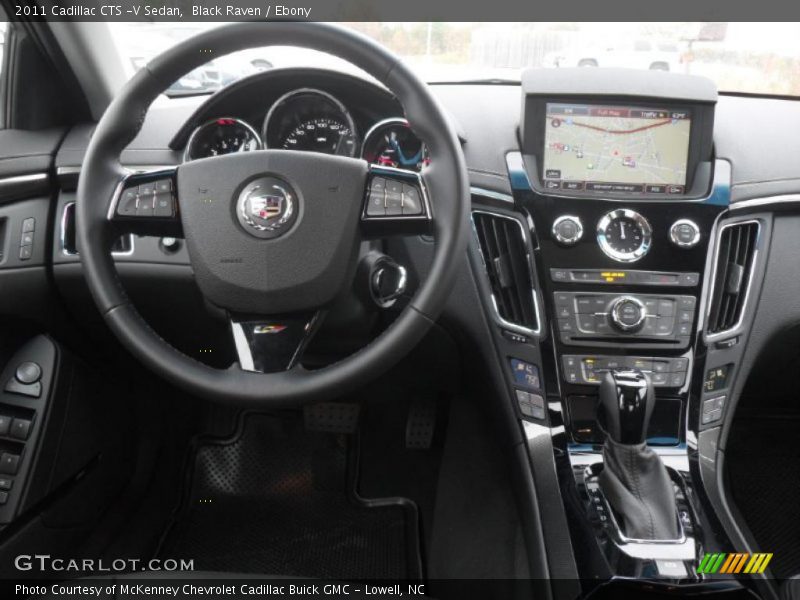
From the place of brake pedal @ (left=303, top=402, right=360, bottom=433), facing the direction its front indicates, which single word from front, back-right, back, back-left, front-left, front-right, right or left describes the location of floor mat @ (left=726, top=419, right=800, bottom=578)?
left

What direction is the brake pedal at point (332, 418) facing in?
toward the camera

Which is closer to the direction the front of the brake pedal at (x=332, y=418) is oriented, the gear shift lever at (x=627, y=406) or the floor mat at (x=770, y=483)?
the gear shift lever

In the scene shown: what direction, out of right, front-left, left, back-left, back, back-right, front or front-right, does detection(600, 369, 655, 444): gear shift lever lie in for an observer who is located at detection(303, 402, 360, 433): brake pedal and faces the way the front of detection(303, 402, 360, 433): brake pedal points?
front-left

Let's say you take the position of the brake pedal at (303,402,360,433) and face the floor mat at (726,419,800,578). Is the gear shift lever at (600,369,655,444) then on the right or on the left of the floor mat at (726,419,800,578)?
right
